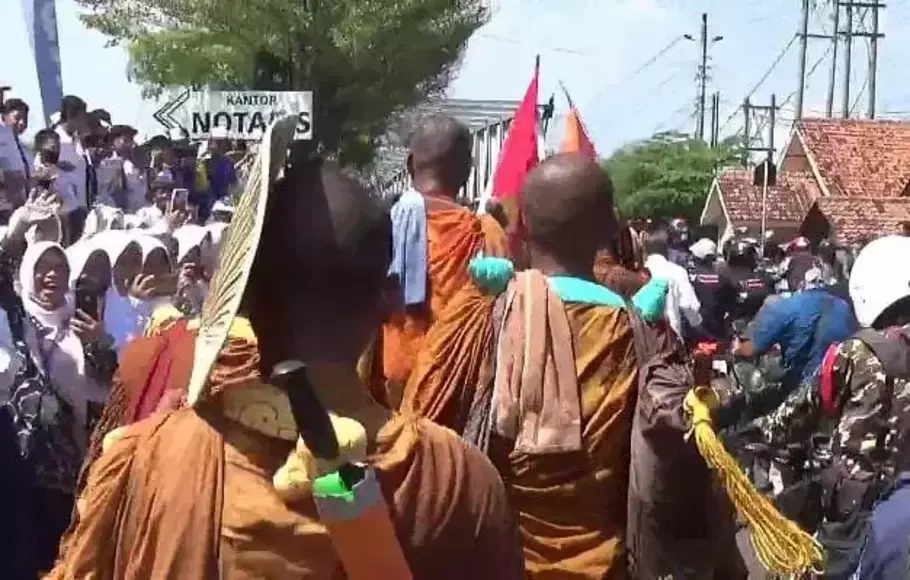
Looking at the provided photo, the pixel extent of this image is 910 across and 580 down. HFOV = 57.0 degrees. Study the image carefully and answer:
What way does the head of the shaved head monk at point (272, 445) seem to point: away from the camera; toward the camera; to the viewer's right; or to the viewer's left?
away from the camera

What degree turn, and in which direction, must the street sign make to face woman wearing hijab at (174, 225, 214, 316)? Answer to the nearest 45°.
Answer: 0° — it already faces them

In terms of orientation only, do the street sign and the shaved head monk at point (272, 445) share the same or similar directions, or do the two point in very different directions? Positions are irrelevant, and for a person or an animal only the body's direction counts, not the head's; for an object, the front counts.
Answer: very different directions

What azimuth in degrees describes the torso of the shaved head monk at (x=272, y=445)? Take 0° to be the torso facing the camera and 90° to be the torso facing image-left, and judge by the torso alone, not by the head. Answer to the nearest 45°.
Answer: approximately 180°

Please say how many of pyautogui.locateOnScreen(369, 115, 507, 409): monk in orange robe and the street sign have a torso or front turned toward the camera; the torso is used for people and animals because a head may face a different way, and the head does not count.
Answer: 1

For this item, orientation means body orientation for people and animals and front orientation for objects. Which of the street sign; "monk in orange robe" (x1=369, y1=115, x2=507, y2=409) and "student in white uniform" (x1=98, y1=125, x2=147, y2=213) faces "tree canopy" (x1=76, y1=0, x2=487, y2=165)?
the monk in orange robe

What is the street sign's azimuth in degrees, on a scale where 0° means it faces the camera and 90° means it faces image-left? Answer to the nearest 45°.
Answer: approximately 0°

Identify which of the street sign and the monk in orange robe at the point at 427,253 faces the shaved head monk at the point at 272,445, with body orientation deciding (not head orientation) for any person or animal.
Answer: the street sign

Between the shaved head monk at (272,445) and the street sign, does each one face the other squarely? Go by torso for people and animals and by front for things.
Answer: yes

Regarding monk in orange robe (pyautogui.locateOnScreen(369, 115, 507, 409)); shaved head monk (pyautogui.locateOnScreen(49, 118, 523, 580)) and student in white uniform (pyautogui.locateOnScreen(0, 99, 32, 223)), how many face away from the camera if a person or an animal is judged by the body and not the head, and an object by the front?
2

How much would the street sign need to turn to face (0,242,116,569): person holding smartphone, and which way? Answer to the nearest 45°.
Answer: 0° — it already faces them
